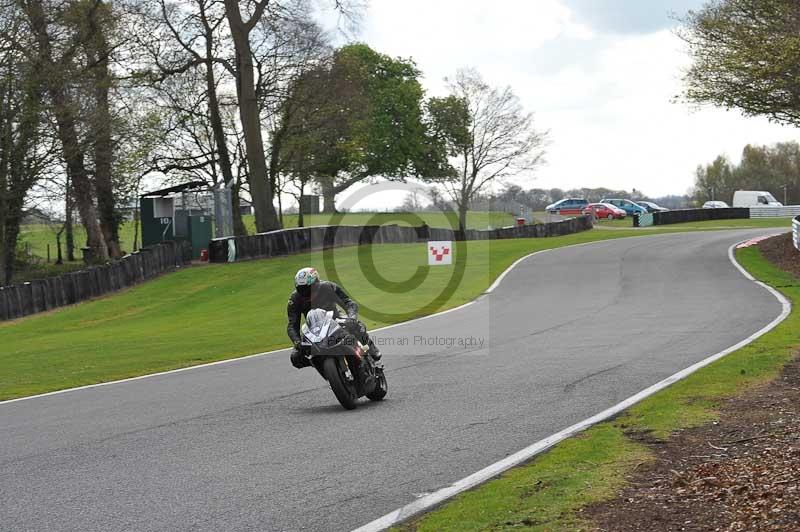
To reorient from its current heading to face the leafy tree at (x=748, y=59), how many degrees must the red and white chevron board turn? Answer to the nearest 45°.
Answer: approximately 90° to its left

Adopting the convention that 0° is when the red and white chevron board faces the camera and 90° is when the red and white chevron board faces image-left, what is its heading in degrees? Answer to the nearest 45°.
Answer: approximately 0°

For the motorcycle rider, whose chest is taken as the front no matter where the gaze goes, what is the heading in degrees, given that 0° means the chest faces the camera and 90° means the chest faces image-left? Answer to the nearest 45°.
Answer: approximately 45°

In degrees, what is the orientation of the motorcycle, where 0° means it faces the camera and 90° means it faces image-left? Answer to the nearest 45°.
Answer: approximately 45°

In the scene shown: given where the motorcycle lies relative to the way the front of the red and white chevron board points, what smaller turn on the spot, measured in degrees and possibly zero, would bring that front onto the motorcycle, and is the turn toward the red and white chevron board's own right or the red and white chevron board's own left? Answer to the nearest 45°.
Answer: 0° — it already faces it

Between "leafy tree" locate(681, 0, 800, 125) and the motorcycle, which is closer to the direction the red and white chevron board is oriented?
the motorcycle

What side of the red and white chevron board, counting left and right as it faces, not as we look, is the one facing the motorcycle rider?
front

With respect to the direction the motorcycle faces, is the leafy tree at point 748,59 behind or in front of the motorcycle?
behind

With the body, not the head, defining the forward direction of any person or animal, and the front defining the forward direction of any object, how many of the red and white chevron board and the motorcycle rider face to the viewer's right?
0

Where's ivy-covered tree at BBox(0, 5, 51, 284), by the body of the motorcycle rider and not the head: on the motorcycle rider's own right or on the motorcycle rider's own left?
on the motorcycle rider's own right
